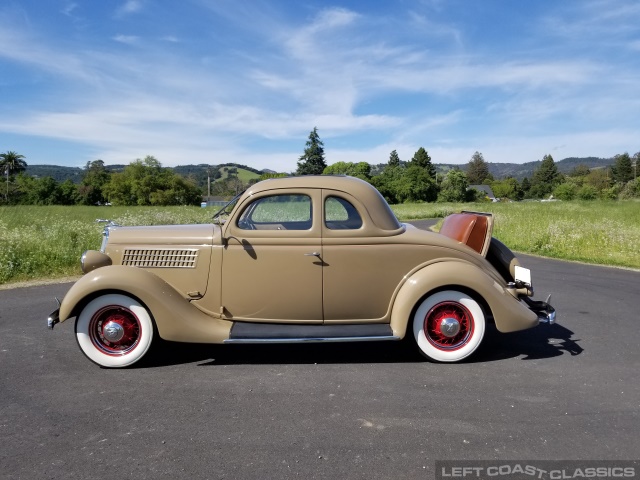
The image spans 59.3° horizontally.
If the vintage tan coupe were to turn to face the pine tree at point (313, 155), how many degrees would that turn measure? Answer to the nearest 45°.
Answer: approximately 90° to its right

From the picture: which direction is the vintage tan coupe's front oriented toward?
to the viewer's left
